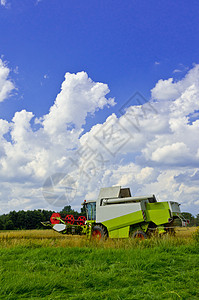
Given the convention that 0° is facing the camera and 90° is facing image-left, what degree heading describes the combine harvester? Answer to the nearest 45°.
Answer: approximately 135°
